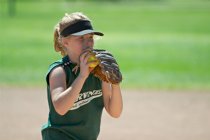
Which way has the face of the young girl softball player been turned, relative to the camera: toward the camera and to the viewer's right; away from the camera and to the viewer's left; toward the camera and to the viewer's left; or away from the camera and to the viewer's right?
toward the camera and to the viewer's right

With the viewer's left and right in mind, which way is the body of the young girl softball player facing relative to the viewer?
facing the viewer and to the right of the viewer
